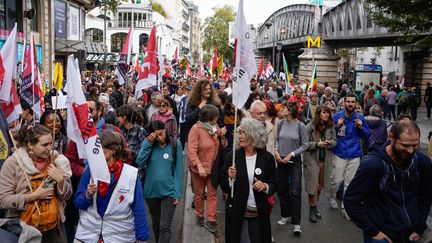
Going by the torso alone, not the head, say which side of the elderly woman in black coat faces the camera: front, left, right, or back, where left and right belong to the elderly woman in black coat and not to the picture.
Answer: front

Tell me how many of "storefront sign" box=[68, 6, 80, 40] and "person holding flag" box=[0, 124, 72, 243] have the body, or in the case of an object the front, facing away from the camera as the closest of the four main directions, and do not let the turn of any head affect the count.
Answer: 0

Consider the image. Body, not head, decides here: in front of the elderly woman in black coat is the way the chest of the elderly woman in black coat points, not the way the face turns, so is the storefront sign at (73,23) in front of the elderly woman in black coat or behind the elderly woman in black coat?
behind

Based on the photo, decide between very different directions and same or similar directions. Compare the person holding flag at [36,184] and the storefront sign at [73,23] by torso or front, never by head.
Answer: same or similar directions

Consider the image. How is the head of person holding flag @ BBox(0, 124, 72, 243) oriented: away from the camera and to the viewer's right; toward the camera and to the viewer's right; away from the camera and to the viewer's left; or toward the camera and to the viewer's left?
toward the camera and to the viewer's right

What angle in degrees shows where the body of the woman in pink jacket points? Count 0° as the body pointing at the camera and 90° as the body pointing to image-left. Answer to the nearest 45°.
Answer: approximately 315°

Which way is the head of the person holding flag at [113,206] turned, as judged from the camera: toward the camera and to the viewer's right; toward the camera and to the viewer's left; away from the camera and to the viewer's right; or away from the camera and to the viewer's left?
toward the camera and to the viewer's left

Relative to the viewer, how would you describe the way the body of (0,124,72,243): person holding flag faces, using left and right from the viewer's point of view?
facing the viewer and to the right of the viewer

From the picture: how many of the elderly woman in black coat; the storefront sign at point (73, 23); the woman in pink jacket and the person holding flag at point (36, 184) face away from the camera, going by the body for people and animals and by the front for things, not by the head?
0

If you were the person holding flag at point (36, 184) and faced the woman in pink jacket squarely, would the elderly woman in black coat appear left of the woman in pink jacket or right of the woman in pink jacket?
right

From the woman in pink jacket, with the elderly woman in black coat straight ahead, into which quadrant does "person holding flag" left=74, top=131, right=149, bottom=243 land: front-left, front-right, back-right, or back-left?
front-right

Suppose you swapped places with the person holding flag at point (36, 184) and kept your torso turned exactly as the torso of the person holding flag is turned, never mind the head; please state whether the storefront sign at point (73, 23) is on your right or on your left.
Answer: on your left
